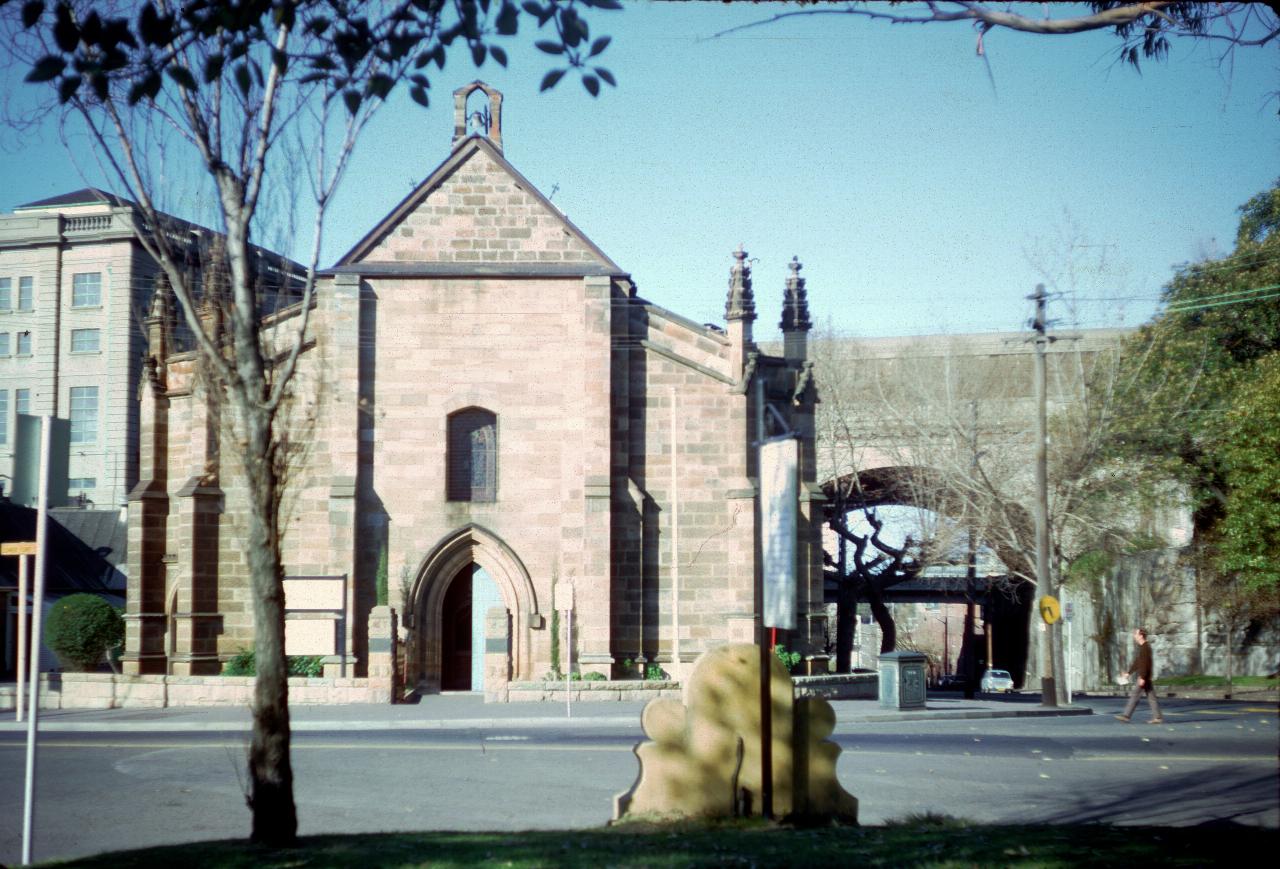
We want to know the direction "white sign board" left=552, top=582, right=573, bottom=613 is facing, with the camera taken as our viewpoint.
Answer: facing the viewer

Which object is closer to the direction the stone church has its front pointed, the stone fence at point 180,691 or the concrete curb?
the concrete curb

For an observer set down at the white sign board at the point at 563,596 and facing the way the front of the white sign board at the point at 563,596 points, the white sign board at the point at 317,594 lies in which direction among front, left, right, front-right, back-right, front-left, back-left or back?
right

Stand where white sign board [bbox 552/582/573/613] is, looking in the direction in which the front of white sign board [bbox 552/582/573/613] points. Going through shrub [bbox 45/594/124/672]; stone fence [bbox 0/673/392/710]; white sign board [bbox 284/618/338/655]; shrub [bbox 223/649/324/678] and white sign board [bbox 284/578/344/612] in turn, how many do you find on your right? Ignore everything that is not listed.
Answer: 5

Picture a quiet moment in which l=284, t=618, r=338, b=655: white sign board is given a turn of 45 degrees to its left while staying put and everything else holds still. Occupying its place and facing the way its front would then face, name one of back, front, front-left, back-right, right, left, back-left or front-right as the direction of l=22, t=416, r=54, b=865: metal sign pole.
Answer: front-right

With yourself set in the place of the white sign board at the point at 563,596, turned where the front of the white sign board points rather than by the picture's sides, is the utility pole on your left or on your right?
on your left

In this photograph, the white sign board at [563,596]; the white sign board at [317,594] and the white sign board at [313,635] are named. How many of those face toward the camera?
3

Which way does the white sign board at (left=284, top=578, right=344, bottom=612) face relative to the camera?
toward the camera

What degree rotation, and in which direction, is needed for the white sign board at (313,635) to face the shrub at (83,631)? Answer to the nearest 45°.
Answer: approximately 135° to its right

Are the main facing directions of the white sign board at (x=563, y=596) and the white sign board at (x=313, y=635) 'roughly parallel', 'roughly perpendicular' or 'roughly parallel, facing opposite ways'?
roughly parallel

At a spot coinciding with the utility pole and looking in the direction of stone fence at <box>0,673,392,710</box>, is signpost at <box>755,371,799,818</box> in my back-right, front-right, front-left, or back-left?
front-left

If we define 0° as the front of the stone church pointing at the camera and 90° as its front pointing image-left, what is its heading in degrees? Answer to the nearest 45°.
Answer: approximately 0°

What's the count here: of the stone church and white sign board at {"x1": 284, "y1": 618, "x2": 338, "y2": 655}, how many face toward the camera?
2

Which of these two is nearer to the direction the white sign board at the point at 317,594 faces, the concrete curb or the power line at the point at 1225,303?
the concrete curb

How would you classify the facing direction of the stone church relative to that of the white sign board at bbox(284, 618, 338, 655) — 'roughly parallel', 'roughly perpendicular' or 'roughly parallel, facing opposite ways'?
roughly parallel

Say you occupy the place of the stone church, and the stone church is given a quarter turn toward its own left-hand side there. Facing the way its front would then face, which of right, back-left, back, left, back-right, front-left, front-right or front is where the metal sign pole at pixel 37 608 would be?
right
